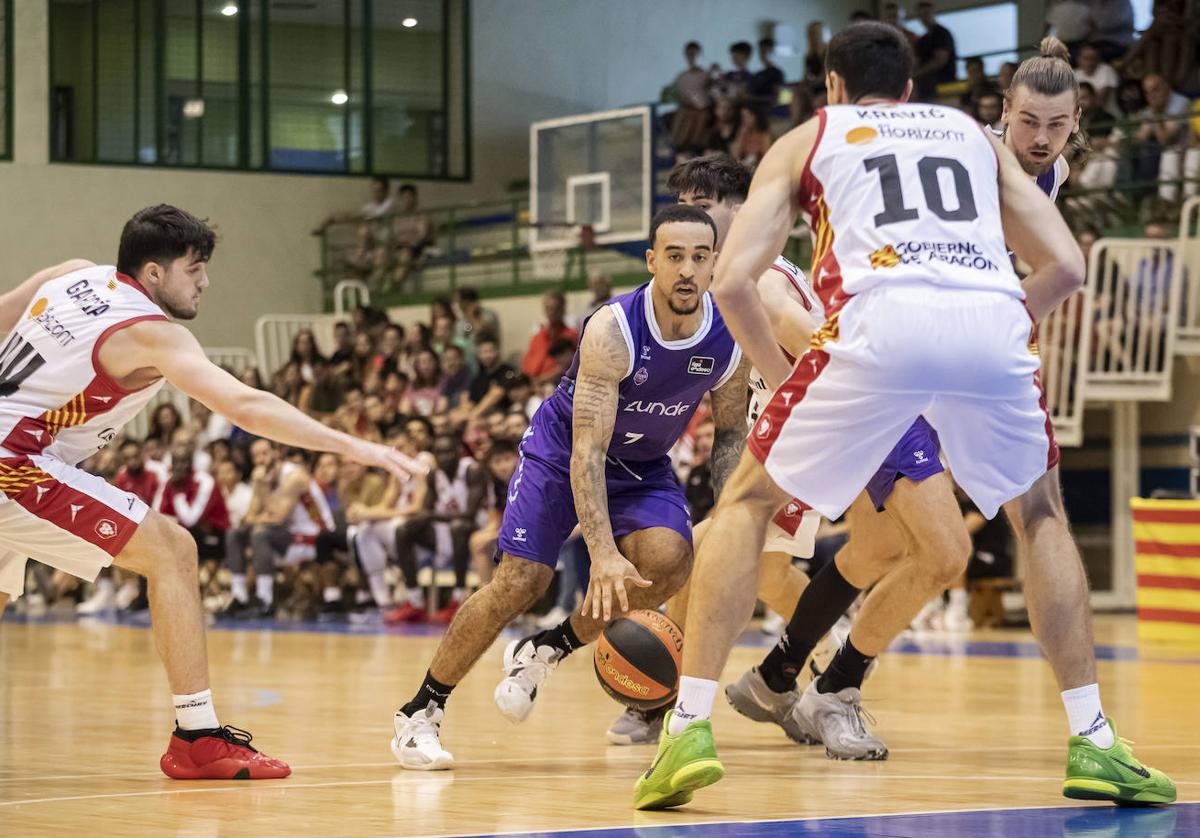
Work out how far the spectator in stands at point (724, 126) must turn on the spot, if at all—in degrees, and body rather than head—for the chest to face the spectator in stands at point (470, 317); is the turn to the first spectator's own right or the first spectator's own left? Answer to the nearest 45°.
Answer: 0° — they already face them

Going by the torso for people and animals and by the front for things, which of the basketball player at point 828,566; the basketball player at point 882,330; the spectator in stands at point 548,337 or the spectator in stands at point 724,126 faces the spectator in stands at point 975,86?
the basketball player at point 882,330

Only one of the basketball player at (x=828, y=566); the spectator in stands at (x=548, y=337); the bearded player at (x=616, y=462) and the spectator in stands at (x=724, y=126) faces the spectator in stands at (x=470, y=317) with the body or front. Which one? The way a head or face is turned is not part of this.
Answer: the spectator in stands at (x=724, y=126)

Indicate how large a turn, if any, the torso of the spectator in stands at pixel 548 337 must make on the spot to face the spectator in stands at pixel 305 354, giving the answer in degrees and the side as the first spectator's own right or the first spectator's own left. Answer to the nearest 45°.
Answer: approximately 135° to the first spectator's own right

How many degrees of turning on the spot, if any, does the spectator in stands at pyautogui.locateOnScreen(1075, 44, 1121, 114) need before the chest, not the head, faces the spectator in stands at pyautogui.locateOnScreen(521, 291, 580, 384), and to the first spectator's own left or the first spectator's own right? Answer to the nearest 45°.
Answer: approximately 45° to the first spectator's own right

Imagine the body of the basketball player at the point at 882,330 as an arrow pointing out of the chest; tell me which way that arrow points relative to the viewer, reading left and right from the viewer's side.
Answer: facing away from the viewer

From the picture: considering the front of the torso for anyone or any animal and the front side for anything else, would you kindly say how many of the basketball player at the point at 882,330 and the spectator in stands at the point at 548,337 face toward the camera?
1

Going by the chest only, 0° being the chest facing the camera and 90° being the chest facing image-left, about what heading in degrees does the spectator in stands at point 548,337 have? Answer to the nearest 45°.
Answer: approximately 0°

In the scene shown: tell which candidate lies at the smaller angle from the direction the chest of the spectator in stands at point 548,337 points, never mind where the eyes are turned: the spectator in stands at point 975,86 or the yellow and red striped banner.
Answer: the yellow and red striped banner
